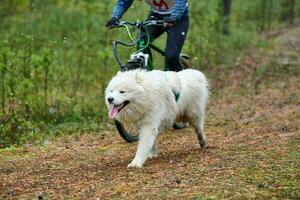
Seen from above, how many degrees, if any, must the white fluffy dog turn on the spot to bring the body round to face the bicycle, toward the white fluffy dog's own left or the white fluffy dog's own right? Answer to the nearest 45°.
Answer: approximately 135° to the white fluffy dog's own right

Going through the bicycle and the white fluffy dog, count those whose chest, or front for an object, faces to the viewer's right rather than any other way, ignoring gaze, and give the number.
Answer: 0

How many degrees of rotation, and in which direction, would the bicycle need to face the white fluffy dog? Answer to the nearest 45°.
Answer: approximately 45° to its left

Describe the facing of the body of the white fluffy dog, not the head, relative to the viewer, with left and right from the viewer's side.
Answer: facing the viewer and to the left of the viewer
